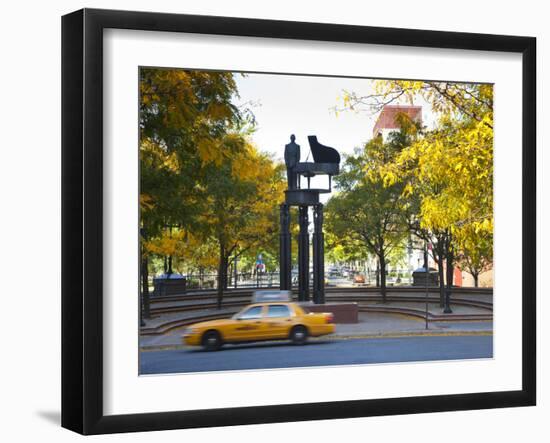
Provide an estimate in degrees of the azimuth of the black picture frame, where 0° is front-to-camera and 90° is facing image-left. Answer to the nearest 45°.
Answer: approximately 315°
